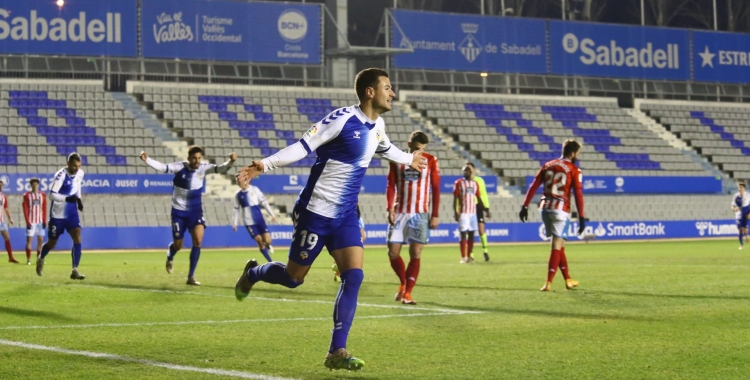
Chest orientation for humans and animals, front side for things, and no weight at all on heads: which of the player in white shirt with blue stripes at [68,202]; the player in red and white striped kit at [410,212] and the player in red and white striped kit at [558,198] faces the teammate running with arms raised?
the player in white shirt with blue stripes

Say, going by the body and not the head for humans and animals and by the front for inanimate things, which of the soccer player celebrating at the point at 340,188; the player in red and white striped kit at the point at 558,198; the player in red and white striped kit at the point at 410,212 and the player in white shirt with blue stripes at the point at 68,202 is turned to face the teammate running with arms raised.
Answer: the player in white shirt with blue stripes

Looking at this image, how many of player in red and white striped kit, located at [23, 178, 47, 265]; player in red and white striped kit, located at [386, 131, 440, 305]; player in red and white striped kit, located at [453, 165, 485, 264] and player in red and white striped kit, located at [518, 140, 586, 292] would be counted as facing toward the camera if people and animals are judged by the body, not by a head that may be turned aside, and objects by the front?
3

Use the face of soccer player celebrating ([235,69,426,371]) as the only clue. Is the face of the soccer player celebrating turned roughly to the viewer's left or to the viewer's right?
to the viewer's right

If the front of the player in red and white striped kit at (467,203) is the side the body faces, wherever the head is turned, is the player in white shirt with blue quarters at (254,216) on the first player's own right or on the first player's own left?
on the first player's own right

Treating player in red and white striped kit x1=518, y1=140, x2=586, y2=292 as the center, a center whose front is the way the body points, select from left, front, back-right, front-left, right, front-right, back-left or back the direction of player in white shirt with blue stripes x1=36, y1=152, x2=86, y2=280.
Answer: back-left

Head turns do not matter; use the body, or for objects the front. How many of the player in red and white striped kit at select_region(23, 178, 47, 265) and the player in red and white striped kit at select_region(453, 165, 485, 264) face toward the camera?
2

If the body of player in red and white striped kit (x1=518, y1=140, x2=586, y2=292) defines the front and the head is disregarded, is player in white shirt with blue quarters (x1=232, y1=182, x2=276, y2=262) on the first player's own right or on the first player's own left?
on the first player's own left

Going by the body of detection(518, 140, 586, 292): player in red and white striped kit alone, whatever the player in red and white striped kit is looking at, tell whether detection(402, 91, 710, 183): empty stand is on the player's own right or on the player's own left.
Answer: on the player's own left

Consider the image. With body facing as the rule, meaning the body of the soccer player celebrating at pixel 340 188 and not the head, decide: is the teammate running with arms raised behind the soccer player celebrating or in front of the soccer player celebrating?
behind

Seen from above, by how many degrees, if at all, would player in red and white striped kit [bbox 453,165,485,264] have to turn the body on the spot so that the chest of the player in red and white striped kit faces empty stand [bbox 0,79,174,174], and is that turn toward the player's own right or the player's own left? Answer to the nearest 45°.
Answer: approximately 135° to the player's own right

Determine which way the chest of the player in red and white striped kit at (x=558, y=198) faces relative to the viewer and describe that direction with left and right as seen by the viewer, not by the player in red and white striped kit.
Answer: facing away from the viewer and to the right of the viewer

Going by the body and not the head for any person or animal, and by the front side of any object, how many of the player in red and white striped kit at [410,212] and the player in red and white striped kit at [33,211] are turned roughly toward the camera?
2

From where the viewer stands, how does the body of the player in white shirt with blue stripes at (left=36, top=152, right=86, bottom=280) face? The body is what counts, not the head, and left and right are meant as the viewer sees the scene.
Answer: facing the viewer and to the right of the viewer
